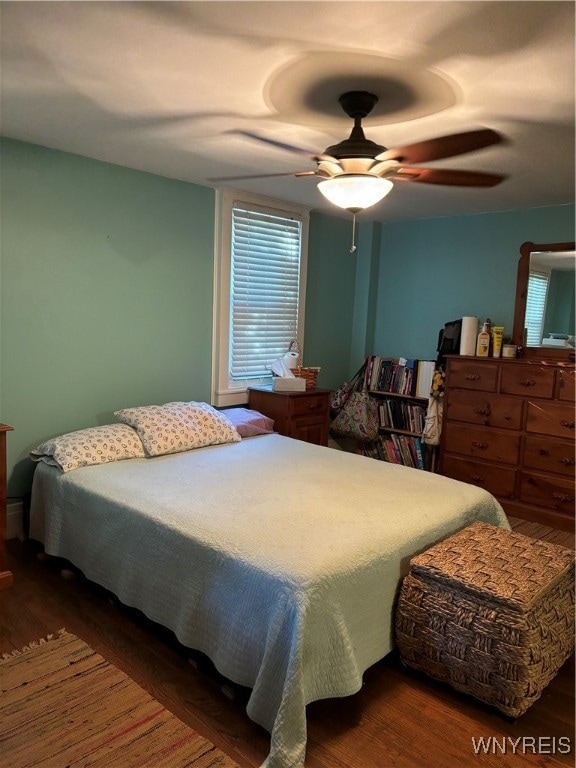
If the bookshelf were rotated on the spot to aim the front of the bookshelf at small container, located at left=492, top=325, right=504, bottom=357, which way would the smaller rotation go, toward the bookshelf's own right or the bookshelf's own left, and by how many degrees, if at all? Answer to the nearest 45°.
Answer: approximately 90° to the bookshelf's own left

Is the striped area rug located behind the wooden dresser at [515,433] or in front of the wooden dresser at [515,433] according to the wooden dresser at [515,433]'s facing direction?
in front

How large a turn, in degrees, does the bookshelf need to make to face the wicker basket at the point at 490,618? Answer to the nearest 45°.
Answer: approximately 45° to its left

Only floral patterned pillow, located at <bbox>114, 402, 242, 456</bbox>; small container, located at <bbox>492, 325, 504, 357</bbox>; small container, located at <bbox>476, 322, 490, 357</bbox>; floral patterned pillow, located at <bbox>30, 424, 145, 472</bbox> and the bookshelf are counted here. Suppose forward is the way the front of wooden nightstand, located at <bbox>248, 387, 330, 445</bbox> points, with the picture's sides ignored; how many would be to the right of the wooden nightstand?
2

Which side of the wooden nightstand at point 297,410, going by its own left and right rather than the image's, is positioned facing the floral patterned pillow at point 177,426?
right

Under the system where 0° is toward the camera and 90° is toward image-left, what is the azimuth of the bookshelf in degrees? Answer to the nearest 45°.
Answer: approximately 45°

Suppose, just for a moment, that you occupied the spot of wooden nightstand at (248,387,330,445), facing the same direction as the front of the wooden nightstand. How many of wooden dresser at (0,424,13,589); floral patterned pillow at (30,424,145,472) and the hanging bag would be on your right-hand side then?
2

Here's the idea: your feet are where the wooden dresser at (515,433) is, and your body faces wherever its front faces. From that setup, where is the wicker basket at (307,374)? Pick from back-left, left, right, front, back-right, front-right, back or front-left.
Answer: front-right

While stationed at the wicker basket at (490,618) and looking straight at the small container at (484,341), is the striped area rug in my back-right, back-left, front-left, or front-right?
back-left
